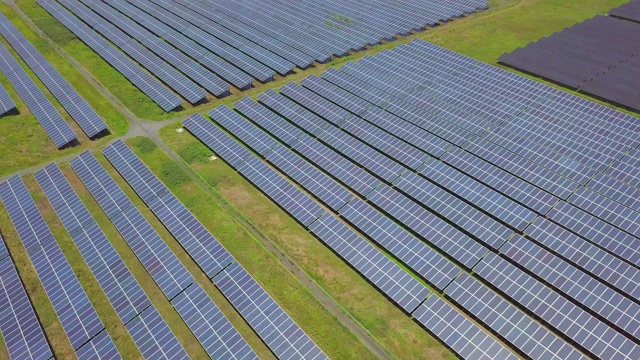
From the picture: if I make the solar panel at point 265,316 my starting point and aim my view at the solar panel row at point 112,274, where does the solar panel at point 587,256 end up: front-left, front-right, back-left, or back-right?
back-right

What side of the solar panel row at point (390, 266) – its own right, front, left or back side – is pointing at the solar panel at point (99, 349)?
front

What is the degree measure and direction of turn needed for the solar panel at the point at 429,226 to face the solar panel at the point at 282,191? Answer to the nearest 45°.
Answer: approximately 45° to its right

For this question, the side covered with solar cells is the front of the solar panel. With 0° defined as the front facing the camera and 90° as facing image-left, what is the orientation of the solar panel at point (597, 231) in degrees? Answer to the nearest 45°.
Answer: approximately 45°

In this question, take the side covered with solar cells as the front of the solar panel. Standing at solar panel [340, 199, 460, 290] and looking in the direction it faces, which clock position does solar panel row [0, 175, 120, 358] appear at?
The solar panel row is roughly at 1 o'clock from the solar panel.
